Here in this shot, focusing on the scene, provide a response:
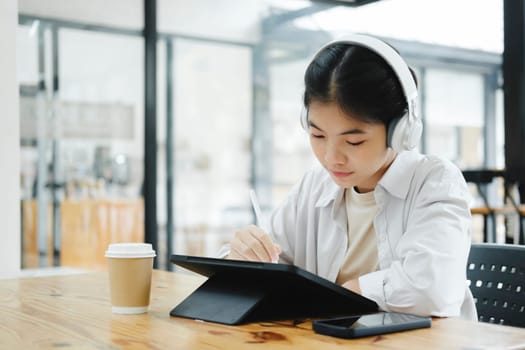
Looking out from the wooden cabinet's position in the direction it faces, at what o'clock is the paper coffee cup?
The paper coffee cup is roughly at 12 o'clock from the wooden cabinet.

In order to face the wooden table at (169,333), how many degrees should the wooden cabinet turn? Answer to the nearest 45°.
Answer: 0° — it already faces it

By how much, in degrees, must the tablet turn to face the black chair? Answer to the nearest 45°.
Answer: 0° — it already faces it

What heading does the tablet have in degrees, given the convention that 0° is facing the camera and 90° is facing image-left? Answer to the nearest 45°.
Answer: approximately 225°

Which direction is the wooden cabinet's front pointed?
toward the camera

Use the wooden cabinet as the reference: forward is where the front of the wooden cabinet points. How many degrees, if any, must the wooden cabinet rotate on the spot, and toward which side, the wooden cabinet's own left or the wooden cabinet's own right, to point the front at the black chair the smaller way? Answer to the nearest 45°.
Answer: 0° — it already faces it

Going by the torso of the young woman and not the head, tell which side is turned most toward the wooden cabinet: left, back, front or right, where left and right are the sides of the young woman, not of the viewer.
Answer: right

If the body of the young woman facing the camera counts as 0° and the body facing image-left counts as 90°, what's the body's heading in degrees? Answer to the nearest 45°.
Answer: approximately 45°

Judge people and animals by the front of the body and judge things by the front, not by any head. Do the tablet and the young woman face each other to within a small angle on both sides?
yes

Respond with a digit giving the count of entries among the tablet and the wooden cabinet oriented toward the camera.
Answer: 1

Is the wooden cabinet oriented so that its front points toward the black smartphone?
yes
